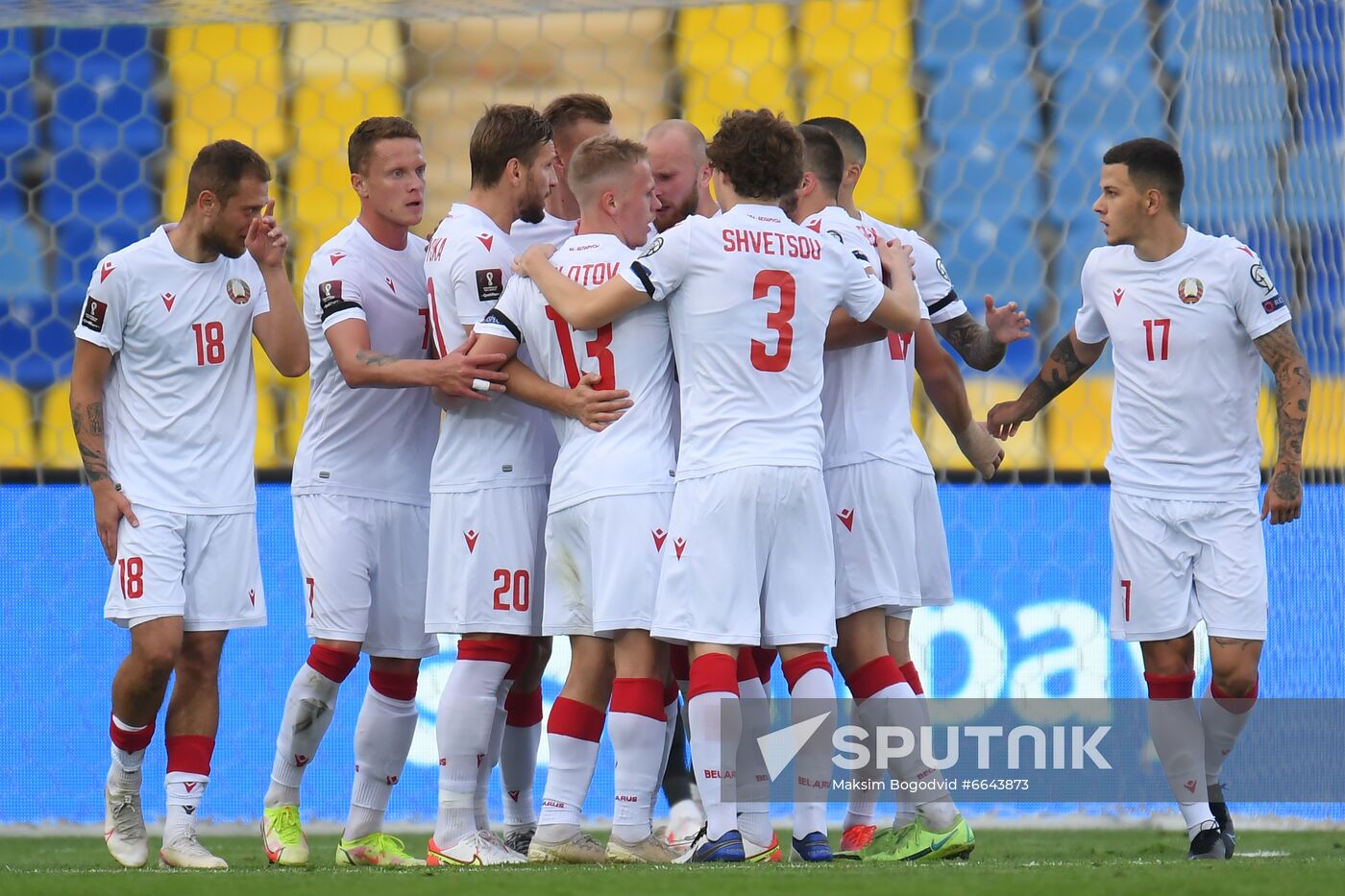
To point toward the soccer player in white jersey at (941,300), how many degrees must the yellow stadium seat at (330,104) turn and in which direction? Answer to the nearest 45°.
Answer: approximately 45° to its left

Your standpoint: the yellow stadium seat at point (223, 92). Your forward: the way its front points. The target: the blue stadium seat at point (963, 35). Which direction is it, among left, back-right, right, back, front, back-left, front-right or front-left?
left

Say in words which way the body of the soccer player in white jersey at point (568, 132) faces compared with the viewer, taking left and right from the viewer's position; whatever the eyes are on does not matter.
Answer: facing the viewer and to the right of the viewer

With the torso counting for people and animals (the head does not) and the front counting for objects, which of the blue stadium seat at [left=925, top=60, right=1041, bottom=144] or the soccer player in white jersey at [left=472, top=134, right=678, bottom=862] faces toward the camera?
the blue stadium seat

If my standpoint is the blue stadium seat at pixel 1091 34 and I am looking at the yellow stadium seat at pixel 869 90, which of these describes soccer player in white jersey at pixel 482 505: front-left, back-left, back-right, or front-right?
front-left

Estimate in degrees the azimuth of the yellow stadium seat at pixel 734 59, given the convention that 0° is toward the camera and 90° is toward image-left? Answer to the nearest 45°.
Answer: approximately 0°

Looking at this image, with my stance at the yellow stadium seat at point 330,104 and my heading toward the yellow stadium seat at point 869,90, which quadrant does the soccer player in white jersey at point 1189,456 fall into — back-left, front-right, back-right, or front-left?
front-right

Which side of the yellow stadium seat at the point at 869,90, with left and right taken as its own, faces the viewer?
front

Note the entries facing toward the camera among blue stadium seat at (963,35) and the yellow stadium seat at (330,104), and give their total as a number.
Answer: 2

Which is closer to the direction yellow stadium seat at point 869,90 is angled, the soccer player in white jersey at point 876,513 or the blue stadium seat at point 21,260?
the soccer player in white jersey

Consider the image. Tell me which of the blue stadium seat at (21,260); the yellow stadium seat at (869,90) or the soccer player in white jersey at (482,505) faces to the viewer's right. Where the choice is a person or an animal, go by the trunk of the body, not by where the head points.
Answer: the soccer player in white jersey

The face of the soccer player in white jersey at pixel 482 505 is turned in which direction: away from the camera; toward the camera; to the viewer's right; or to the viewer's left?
to the viewer's right

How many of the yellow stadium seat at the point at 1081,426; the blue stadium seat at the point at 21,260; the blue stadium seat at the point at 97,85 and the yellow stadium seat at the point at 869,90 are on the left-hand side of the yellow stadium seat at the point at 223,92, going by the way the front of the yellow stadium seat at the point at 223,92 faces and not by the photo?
2

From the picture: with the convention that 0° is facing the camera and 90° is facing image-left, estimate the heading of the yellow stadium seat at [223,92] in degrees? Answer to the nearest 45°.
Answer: approximately 0°

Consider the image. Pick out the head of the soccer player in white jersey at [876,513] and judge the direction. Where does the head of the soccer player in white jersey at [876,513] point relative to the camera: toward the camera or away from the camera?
away from the camera
